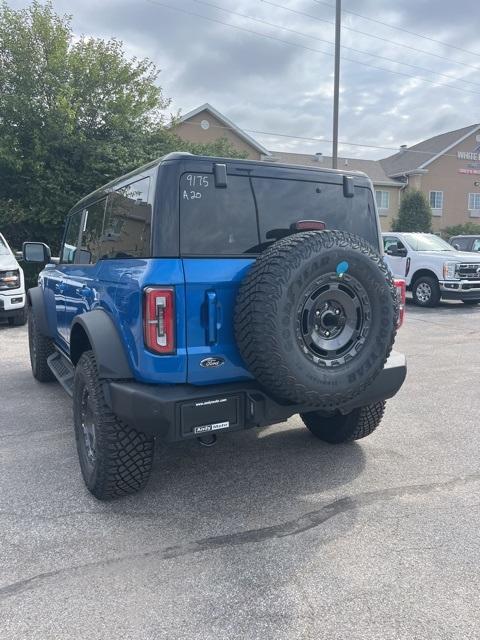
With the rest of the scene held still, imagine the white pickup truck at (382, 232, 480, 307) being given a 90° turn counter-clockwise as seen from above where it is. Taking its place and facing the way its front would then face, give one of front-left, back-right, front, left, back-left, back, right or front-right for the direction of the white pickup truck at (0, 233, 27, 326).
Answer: back

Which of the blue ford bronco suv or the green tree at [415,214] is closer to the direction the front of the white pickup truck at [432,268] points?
the blue ford bronco suv

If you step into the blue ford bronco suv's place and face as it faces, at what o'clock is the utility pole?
The utility pole is roughly at 2 o'clock from the blue ford bronco suv.

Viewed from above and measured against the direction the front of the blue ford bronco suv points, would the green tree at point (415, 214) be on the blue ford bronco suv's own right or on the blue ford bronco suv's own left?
on the blue ford bronco suv's own right

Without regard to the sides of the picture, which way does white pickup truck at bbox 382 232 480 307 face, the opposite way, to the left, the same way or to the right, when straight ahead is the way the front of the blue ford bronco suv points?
the opposite way

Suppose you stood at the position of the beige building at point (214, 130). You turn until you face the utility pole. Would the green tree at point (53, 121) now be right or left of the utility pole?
right

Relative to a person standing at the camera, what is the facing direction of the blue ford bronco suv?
facing away from the viewer and to the left of the viewer

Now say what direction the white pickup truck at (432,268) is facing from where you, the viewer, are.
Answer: facing the viewer and to the right of the viewer

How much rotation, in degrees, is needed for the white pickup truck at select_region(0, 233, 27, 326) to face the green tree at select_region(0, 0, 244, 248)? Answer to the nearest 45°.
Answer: approximately 135° to its left

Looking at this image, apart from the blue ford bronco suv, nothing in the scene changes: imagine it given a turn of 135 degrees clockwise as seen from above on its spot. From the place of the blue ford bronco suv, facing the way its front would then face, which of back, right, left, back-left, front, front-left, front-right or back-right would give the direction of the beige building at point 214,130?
left

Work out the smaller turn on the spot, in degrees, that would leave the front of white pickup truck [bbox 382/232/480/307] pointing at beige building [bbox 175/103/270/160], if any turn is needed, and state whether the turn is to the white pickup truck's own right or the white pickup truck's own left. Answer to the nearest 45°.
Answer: approximately 180°
